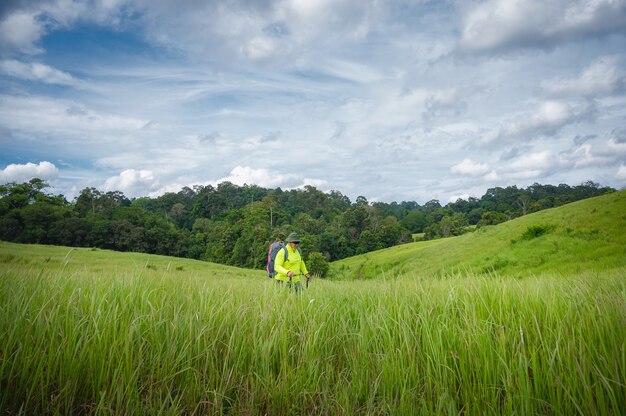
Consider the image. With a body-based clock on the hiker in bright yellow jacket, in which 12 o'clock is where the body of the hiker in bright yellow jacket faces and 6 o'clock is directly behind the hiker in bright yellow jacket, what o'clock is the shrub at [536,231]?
The shrub is roughly at 9 o'clock from the hiker in bright yellow jacket.

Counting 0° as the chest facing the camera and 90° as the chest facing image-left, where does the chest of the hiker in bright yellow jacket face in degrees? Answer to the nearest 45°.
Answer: approximately 315°
